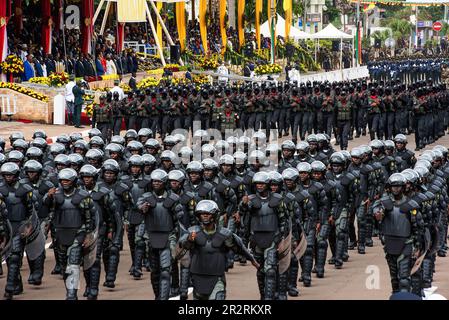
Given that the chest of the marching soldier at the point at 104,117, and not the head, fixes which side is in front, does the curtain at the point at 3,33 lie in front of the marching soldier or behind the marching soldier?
behind

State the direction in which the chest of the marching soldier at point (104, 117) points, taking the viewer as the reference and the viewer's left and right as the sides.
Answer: facing the viewer
